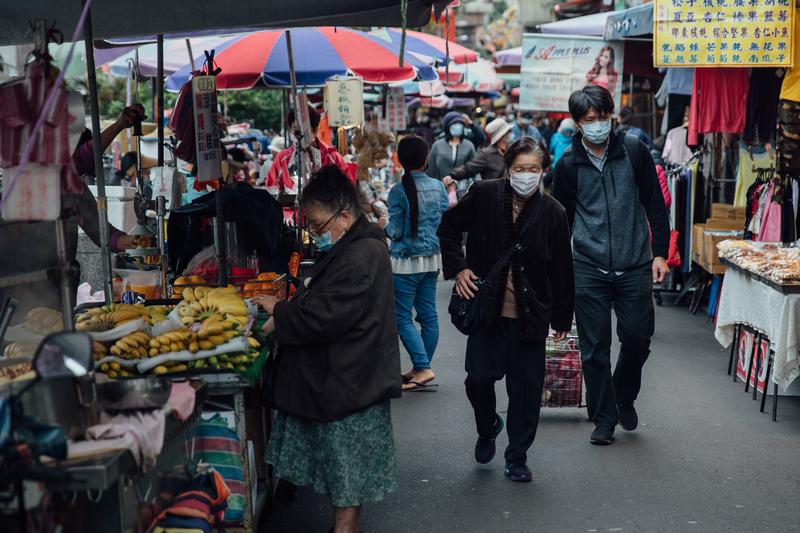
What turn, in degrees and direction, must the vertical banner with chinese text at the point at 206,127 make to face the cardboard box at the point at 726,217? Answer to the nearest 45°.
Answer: approximately 135° to its left

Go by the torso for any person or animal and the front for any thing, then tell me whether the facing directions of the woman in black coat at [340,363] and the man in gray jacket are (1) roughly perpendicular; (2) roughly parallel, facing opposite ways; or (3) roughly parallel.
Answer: roughly perpendicular

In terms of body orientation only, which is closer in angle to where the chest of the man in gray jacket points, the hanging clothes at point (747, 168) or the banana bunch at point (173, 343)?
the banana bunch

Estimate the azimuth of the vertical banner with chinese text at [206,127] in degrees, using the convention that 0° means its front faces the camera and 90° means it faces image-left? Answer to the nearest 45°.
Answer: approximately 0°

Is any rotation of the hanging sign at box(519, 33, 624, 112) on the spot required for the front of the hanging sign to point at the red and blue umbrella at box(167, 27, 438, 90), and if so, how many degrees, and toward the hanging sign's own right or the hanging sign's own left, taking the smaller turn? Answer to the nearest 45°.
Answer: approximately 45° to the hanging sign's own right

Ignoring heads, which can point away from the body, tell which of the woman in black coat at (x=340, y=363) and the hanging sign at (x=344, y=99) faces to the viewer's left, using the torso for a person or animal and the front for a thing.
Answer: the woman in black coat
